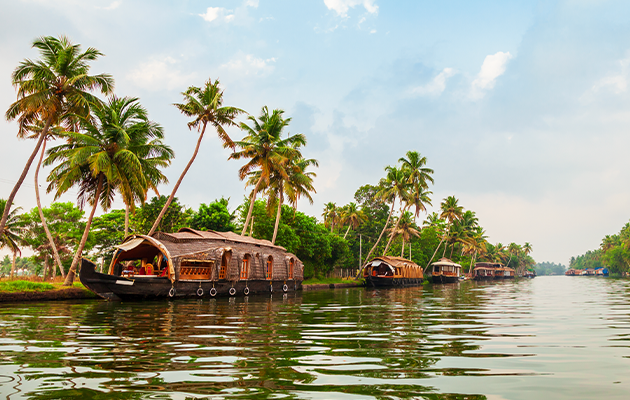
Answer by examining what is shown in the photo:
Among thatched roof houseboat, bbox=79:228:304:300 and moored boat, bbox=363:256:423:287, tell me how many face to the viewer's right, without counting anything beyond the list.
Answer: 0

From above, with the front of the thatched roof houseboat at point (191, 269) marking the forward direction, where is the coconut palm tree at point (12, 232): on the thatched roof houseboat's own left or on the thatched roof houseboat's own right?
on the thatched roof houseboat's own right

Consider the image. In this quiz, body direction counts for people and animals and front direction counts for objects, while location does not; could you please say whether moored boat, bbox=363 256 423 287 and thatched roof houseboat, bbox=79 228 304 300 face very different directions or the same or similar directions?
same or similar directions

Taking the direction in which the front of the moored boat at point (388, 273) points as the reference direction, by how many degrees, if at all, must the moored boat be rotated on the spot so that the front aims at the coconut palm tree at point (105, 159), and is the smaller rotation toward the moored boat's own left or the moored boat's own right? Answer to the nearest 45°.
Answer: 0° — it already faces it

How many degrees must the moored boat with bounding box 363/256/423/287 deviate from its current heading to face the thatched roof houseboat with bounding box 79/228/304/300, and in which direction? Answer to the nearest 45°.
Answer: approximately 45° to its left

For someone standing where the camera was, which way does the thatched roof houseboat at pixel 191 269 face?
facing the viewer and to the left of the viewer

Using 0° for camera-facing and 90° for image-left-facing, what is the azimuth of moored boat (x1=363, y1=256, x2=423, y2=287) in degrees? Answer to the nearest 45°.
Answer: approximately 45°

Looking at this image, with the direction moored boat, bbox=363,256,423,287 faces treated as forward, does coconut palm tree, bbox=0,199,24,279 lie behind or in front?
in front
